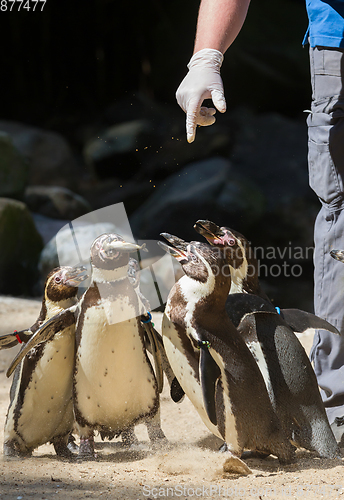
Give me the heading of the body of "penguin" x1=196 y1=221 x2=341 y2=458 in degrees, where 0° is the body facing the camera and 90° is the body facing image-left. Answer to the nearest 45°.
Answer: approximately 90°

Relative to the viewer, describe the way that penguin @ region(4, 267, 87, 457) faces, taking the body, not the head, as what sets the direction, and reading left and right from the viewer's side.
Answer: facing the viewer and to the right of the viewer

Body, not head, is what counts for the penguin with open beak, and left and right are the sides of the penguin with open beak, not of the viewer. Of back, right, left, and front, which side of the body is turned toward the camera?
left

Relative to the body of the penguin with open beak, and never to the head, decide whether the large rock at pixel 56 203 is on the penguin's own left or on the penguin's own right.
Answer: on the penguin's own right

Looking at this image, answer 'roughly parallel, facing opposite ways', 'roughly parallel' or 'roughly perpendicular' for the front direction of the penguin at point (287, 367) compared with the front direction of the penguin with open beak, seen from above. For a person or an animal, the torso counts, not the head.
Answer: roughly parallel

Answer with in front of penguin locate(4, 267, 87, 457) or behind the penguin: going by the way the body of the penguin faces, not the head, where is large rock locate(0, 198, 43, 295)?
behind
